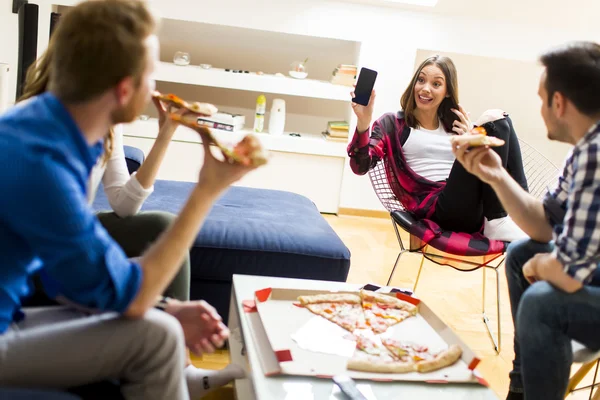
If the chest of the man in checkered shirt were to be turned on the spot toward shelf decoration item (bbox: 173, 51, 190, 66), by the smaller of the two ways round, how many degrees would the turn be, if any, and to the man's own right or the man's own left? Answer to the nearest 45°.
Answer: approximately 45° to the man's own right

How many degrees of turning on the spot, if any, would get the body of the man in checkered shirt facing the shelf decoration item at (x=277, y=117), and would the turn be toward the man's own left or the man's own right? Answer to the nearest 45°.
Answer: approximately 45° to the man's own right

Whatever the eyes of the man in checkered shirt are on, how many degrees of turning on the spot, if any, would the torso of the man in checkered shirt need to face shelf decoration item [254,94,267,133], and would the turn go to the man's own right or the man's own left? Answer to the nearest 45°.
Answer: approximately 45° to the man's own right

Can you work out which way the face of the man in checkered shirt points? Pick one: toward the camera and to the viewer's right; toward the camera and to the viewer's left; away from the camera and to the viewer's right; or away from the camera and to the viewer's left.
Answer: away from the camera and to the viewer's left

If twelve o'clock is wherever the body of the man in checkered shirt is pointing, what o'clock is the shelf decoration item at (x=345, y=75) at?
The shelf decoration item is roughly at 2 o'clock from the man in checkered shirt.

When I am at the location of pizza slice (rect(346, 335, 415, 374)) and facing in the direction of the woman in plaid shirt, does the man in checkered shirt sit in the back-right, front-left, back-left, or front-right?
front-right

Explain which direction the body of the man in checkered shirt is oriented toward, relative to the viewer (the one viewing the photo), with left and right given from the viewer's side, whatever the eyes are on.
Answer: facing to the left of the viewer

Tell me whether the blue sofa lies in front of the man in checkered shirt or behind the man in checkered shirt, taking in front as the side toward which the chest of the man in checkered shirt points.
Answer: in front

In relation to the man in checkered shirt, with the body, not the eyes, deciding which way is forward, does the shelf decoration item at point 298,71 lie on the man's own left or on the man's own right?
on the man's own right
